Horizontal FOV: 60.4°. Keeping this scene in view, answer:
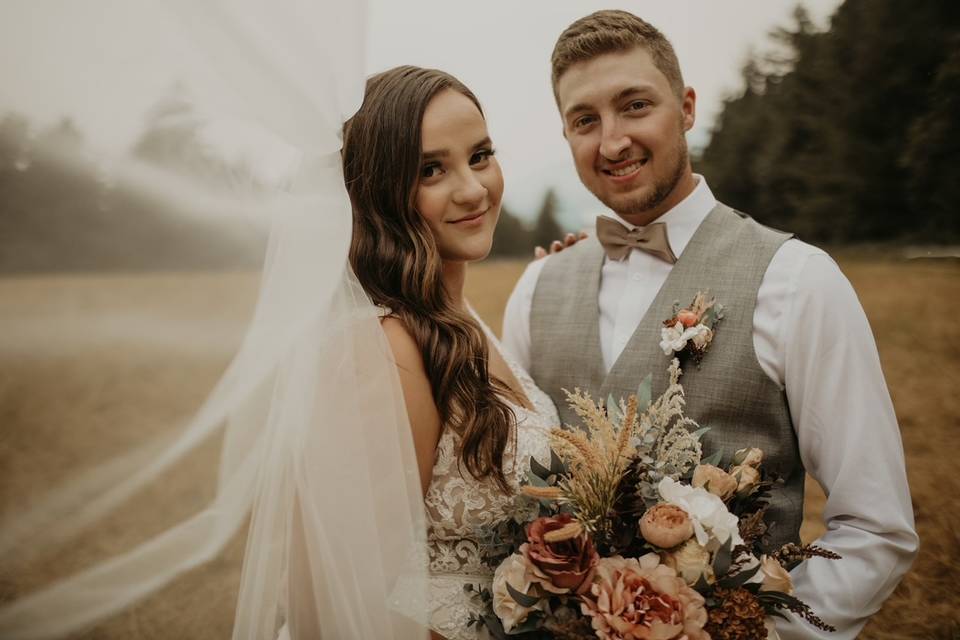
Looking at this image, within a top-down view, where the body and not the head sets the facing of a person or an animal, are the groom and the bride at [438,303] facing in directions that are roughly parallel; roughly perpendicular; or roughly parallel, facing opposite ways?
roughly perpendicular

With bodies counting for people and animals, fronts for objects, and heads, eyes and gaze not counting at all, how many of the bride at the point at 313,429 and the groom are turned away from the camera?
0

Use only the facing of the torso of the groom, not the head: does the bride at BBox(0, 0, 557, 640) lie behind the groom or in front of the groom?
in front

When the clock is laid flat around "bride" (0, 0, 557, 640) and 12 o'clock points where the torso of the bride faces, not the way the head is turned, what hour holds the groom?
The groom is roughly at 10 o'clock from the bride.

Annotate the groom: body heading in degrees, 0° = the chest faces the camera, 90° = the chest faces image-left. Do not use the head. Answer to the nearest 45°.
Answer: approximately 45°

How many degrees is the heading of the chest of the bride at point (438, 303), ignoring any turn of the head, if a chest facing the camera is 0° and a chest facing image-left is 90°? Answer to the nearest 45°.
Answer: approximately 315°
